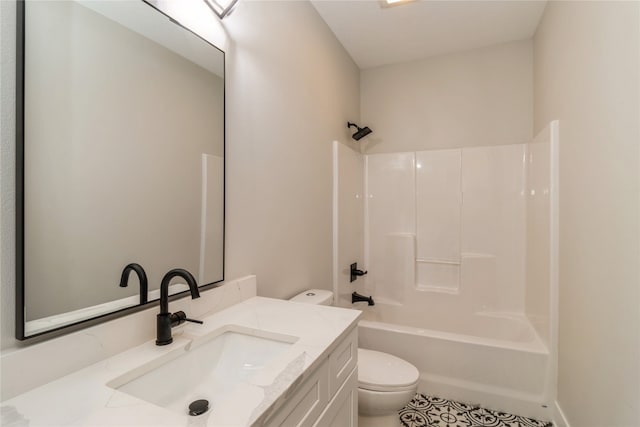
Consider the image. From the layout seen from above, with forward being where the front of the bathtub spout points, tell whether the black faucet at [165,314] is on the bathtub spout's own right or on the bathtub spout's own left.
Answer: on the bathtub spout's own right

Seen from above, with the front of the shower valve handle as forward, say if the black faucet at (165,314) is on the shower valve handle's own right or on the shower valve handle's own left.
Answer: on the shower valve handle's own right

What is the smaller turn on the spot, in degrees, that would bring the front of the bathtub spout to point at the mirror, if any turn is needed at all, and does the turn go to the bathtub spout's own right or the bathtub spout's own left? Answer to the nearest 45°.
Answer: approximately 90° to the bathtub spout's own right

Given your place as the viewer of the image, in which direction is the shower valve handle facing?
facing to the right of the viewer

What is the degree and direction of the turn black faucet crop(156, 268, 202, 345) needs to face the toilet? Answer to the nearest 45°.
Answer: approximately 45° to its left

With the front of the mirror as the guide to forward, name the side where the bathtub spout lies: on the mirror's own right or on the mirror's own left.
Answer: on the mirror's own left

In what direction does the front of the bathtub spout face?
to the viewer's right

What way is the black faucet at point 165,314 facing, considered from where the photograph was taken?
facing the viewer and to the right of the viewer

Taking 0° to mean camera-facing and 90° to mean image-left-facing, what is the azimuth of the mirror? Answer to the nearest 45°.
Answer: approximately 315°
